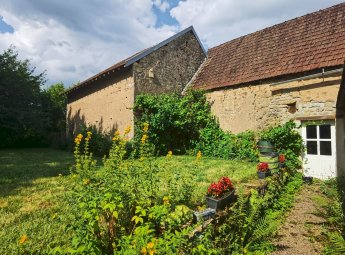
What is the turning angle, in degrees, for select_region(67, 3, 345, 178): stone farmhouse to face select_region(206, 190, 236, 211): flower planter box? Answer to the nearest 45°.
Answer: approximately 45° to its left

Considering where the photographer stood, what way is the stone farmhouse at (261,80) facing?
facing the viewer and to the left of the viewer

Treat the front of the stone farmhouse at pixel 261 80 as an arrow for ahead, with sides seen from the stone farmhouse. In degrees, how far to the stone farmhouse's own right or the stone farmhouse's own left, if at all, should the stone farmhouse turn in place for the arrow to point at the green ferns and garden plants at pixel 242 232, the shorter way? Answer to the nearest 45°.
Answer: approximately 45° to the stone farmhouse's own left

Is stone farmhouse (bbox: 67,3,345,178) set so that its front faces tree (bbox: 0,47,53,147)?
no

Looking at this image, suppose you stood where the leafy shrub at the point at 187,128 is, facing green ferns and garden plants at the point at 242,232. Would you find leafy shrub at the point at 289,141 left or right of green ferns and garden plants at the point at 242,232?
left

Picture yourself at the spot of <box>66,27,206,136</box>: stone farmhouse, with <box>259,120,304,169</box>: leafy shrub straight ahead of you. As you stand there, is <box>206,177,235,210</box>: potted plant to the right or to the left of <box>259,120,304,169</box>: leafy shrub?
right

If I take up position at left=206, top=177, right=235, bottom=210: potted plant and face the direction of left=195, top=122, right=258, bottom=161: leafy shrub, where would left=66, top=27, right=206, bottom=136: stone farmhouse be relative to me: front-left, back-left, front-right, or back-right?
front-left

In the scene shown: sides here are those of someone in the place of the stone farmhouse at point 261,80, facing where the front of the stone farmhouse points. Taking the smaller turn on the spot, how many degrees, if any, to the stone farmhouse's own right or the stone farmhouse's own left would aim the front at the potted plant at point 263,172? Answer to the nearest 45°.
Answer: approximately 45° to the stone farmhouse's own left

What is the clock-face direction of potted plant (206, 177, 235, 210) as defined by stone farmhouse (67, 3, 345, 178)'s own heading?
The potted plant is roughly at 11 o'clock from the stone farmhouse.
